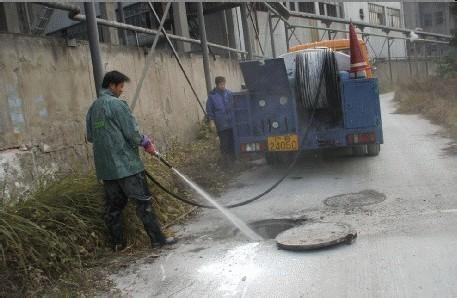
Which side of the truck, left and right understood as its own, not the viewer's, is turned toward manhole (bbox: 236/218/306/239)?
back

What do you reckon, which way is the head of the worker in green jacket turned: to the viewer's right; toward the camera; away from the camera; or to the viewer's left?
to the viewer's right

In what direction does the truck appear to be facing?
away from the camera

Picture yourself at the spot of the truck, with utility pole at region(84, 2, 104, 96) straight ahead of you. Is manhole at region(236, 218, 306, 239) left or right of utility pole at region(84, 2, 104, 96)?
left

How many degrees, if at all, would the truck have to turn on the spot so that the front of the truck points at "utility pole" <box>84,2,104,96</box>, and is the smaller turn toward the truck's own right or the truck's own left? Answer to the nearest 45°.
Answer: approximately 135° to the truck's own left

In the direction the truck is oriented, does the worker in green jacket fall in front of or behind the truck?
behind
